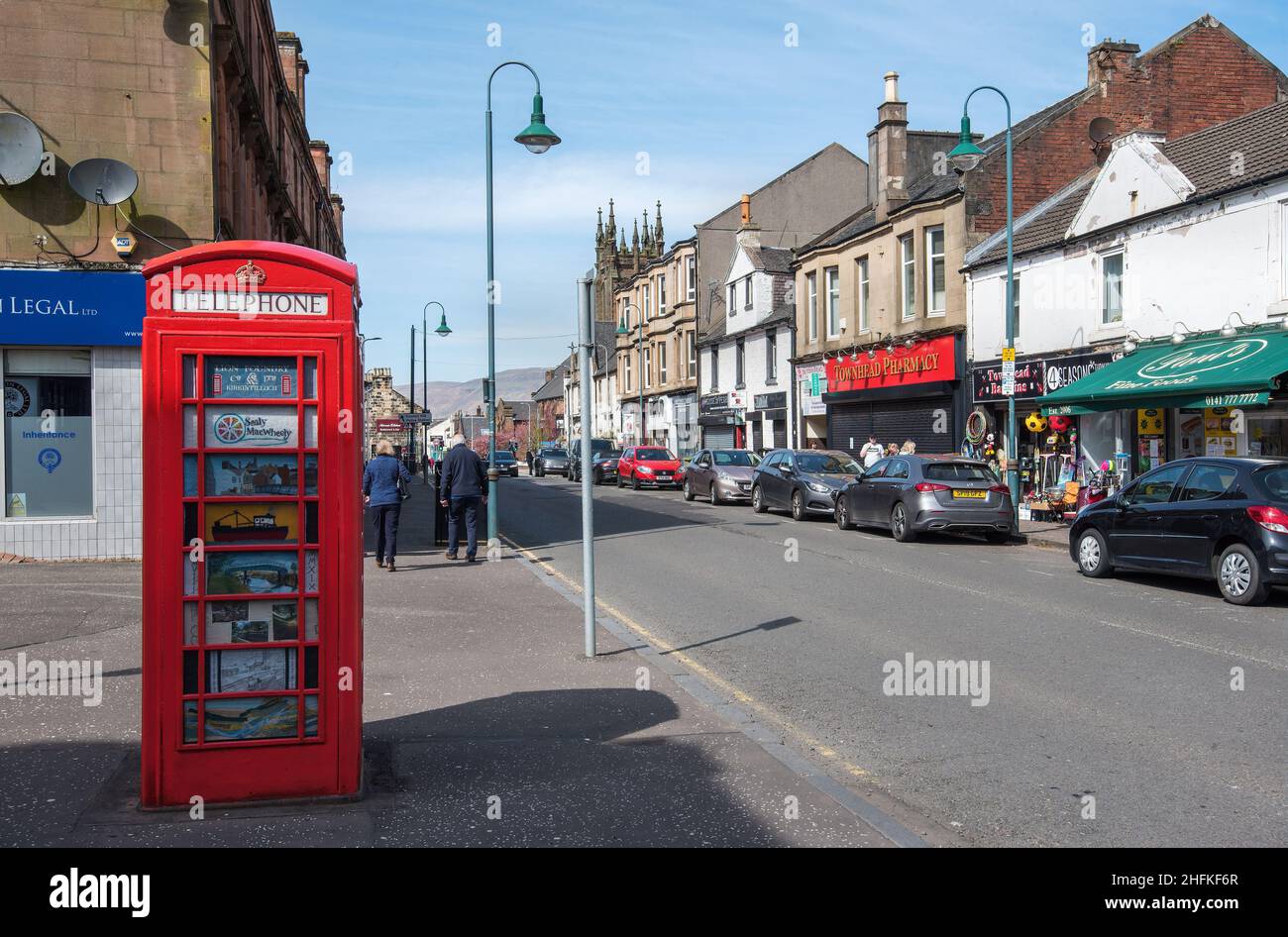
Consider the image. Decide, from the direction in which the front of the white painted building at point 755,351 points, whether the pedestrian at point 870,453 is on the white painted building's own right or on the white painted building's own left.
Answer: on the white painted building's own left

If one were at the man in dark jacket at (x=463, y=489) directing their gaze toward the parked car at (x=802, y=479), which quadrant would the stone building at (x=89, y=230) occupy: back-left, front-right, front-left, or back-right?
back-left

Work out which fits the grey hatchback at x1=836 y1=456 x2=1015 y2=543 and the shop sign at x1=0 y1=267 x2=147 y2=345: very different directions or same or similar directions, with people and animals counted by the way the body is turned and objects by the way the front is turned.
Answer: very different directions

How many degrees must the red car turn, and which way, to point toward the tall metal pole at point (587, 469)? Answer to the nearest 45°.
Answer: approximately 45° to its right

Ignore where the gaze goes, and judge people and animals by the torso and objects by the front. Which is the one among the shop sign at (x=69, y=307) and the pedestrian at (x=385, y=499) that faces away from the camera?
the pedestrian

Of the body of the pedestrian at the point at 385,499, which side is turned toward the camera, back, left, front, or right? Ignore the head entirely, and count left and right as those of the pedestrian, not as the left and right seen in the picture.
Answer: back

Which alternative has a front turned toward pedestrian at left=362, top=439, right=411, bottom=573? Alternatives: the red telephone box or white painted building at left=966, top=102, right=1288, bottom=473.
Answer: the white painted building

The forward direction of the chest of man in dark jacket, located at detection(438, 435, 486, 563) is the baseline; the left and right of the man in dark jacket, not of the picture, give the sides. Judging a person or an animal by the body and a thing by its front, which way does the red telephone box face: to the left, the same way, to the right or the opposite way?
the opposite way

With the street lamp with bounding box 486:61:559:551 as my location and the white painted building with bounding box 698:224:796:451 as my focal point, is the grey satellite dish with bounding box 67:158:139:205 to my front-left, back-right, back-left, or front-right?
back-left

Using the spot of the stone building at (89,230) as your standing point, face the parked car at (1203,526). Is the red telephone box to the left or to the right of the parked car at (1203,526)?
right

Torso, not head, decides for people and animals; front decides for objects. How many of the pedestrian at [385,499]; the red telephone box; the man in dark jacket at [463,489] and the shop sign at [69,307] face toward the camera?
2

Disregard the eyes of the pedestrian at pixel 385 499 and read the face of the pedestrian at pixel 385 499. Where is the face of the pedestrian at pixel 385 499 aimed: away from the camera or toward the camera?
away from the camera

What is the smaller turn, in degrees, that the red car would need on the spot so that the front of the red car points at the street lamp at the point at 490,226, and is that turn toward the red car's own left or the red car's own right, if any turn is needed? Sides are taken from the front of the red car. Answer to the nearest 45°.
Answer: approximately 45° to the red car's own right
